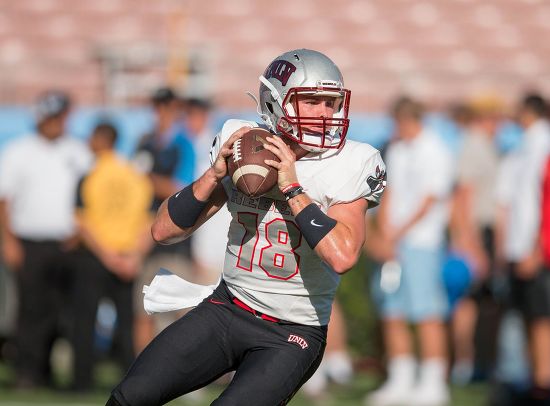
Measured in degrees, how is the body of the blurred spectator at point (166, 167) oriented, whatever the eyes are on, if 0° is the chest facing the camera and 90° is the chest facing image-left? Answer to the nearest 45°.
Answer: approximately 45°

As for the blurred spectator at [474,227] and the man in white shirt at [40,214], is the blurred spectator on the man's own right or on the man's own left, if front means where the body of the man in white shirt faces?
on the man's own left

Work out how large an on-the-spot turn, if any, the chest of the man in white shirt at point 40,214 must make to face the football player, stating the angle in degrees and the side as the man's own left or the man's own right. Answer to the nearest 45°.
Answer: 0° — they already face them

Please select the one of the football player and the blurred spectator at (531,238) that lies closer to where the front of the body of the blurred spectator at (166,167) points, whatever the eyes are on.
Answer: the football player

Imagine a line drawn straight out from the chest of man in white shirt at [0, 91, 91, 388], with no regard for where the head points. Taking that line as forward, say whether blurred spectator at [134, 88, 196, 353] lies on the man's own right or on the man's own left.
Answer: on the man's own left

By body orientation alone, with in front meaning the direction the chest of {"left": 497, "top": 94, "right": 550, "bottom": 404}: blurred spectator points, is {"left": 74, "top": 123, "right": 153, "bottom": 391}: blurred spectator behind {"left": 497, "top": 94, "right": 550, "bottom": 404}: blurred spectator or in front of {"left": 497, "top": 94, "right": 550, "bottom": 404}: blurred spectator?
in front

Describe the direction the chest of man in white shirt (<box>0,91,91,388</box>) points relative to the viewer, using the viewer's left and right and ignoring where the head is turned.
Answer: facing the viewer

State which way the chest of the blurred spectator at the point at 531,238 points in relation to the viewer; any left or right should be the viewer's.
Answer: facing to the left of the viewer

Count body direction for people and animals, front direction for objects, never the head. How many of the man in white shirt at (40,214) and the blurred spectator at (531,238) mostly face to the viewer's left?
1

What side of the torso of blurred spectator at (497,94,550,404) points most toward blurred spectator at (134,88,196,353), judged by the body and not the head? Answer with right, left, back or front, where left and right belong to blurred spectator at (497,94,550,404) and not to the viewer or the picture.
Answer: front
